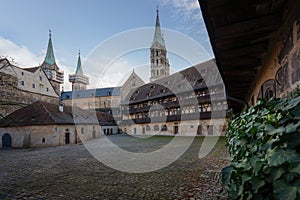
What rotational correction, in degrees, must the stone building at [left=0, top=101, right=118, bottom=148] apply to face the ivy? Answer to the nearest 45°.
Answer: approximately 45° to its right

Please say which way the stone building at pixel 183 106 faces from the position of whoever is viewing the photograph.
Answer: facing the viewer and to the left of the viewer

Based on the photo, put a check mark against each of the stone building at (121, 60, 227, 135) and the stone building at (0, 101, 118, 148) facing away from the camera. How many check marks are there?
0

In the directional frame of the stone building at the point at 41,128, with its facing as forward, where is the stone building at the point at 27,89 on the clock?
the stone building at the point at 27,89 is roughly at 7 o'clock from the stone building at the point at 41,128.

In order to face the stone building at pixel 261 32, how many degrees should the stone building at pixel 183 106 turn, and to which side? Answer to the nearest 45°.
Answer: approximately 45° to its left

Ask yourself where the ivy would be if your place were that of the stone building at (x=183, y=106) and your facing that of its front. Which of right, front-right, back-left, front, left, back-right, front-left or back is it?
front-left
